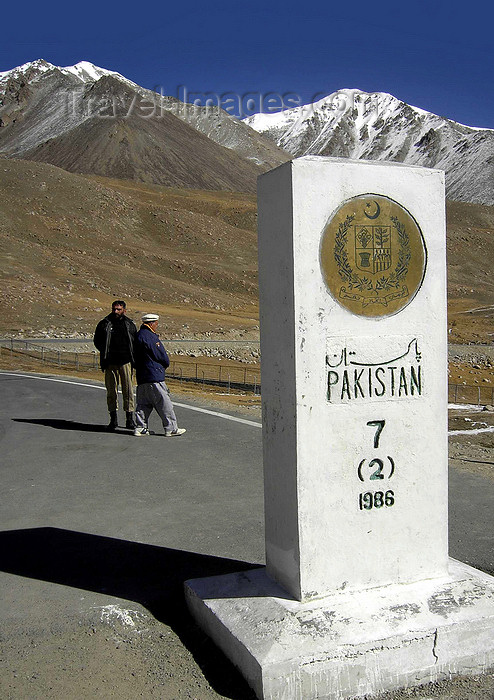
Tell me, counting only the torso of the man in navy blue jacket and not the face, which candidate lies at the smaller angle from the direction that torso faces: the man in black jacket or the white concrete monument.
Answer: the white concrete monument

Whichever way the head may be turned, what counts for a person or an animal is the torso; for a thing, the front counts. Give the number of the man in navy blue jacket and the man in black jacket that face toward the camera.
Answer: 1

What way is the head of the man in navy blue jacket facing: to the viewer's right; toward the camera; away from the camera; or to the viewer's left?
to the viewer's right

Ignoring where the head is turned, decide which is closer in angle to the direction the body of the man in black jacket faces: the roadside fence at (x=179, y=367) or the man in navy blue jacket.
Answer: the man in navy blue jacket

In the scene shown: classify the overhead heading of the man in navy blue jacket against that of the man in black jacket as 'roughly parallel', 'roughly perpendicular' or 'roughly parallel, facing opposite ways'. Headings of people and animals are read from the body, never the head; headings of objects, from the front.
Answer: roughly perpendicular

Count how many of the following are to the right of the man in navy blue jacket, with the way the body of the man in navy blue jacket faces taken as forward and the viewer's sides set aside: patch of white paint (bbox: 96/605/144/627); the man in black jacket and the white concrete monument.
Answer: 2

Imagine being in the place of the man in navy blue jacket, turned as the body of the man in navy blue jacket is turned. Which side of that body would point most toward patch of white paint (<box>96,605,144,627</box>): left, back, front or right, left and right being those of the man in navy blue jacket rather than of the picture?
right

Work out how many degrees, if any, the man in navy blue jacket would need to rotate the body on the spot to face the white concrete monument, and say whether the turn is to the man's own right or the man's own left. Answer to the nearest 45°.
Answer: approximately 90° to the man's own right

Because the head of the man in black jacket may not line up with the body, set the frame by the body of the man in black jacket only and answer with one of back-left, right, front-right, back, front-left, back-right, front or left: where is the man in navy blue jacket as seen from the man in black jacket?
front-left

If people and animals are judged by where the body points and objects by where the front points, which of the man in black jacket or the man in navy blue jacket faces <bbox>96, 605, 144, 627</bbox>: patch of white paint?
the man in black jacket

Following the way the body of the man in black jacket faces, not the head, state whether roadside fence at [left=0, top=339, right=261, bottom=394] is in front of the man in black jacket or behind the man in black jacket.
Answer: behind

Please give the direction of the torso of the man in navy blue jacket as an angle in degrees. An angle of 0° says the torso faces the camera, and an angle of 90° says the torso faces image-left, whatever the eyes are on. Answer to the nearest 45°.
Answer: approximately 270°
